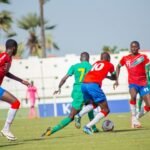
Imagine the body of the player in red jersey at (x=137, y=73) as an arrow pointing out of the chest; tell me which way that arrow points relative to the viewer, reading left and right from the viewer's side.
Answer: facing the viewer

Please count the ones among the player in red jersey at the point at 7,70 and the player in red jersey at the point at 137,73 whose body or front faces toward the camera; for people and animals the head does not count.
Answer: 1

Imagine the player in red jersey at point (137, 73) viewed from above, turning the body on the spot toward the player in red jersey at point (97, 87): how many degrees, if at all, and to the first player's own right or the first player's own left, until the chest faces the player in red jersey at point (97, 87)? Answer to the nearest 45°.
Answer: approximately 45° to the first player's own right

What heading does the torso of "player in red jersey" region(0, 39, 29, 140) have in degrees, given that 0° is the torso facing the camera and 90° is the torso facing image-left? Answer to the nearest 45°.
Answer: approximately 270°

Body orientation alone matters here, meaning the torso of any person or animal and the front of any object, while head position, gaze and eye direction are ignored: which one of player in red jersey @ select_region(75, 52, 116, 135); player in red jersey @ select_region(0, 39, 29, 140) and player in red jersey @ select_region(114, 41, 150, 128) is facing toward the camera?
player in red jersey @ select_region(114, 41, 150, 128)
